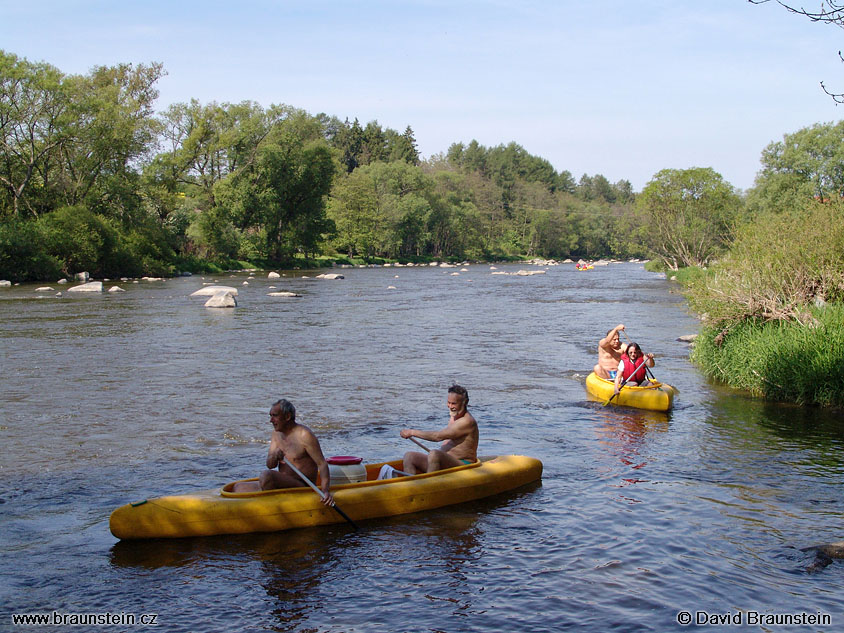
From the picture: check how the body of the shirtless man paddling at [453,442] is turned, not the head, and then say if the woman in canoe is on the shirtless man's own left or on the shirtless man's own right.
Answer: on the shirtless man's own right

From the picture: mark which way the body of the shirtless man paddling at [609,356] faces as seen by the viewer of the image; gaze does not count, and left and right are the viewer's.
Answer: facing the viewer and to the right of the viewer

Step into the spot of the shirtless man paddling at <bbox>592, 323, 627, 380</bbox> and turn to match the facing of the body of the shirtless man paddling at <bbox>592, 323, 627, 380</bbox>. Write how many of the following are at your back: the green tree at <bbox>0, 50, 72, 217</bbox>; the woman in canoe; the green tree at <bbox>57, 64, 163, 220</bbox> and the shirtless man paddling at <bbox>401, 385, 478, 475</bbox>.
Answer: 2

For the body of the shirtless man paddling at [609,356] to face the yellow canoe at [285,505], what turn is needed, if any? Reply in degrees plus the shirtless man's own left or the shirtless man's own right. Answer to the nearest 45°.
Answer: approximately 45° to the shirtless man's own right

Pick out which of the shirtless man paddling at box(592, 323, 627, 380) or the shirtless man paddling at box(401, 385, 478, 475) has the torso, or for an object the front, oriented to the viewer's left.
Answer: the shirtless man paddling at box(401, 385, 478, 475)

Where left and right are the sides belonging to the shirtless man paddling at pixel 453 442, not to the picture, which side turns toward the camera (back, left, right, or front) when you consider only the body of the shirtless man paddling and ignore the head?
left

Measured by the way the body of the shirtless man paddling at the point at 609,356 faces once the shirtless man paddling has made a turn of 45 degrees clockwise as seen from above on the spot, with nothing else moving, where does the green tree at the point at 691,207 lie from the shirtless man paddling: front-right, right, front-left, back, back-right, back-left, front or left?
back

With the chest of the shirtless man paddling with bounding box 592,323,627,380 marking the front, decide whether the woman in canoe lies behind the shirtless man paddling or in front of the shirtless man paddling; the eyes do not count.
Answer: in front
